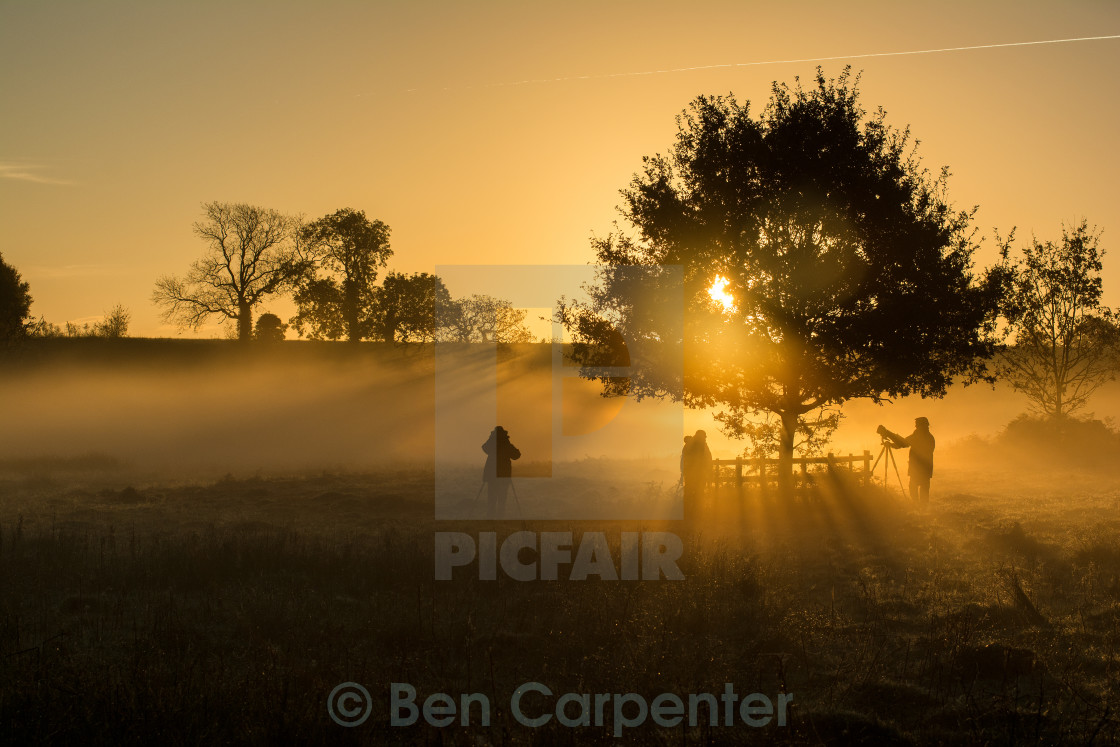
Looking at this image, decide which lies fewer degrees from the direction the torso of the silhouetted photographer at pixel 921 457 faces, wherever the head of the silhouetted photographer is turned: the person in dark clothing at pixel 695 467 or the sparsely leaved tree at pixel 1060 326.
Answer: the person in dark clothing

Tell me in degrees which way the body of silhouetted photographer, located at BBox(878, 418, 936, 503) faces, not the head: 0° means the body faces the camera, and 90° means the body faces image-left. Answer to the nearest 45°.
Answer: approximately 90°

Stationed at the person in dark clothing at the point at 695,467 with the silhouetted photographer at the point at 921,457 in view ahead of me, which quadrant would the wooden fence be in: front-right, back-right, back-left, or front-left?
front-left

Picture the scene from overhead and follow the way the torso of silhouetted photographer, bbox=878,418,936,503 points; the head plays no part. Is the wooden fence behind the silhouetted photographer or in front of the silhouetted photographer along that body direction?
in front

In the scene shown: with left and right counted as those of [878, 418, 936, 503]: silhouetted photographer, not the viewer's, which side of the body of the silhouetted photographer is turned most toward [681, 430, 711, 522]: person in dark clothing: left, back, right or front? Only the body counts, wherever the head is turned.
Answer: front

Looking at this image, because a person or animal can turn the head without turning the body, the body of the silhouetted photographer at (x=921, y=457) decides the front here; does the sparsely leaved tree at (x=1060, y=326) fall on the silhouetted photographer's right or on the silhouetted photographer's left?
on the silhouetted photographer's right

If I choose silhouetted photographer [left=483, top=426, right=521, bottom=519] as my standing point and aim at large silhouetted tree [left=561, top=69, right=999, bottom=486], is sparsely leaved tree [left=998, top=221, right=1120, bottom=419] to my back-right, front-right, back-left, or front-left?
front-left

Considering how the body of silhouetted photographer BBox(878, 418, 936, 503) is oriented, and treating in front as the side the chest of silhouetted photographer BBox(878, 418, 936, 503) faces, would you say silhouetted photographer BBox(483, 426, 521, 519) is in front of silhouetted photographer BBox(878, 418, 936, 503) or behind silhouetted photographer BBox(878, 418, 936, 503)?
in front

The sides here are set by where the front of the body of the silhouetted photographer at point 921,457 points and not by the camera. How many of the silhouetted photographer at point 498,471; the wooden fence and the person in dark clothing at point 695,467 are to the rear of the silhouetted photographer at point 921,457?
0
